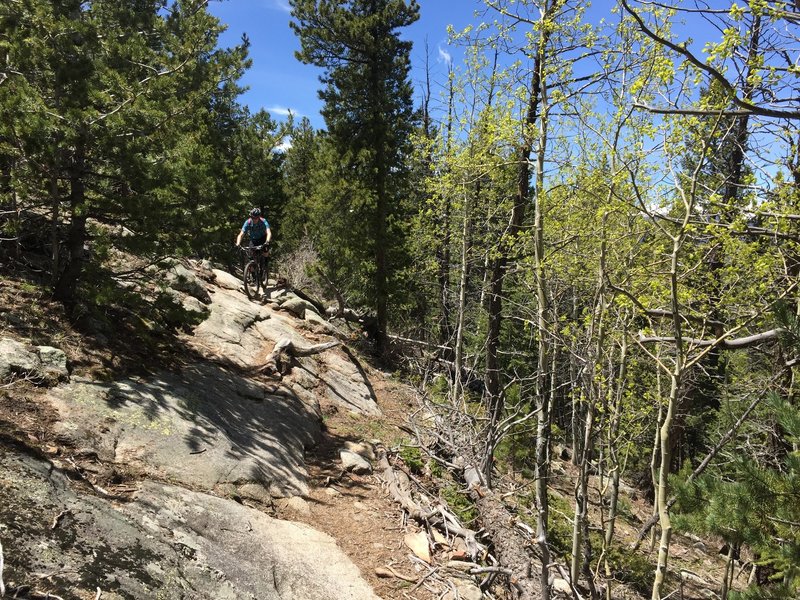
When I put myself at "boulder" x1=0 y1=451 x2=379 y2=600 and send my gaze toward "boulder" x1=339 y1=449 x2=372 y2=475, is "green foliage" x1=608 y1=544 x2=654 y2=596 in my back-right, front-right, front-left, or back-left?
front-right

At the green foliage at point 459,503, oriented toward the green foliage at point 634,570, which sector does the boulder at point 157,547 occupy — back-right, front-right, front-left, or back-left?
back-right

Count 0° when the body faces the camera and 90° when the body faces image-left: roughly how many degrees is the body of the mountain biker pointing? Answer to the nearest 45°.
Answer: approximately 0°

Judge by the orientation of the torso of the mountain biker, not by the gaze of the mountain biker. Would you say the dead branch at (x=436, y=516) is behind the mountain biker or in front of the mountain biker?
in front

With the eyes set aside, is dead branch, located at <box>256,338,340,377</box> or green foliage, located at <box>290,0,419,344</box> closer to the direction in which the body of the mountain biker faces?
the dead branch

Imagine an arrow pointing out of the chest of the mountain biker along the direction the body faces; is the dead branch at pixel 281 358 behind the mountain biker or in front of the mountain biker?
in front

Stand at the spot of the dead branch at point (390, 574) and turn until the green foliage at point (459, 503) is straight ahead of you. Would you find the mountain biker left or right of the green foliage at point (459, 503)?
left

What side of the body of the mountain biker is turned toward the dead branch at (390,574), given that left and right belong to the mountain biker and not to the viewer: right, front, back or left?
front

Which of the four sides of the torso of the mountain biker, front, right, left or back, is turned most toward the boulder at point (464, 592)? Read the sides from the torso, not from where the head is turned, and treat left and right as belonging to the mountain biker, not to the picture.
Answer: front

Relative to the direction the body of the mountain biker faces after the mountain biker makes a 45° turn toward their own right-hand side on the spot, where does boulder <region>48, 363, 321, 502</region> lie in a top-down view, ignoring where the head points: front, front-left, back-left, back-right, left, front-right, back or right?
front-left

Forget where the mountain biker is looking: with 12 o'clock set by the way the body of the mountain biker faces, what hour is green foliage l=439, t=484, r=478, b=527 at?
The green foliage is roughly at 11 o'clock from the mountain biker.
